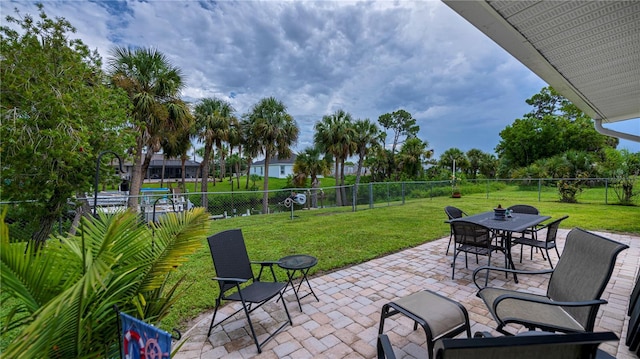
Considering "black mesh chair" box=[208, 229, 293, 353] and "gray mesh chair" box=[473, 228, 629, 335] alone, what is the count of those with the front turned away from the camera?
0

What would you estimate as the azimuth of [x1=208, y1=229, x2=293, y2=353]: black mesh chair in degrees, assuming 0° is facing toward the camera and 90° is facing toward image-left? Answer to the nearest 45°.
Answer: approximately 315°

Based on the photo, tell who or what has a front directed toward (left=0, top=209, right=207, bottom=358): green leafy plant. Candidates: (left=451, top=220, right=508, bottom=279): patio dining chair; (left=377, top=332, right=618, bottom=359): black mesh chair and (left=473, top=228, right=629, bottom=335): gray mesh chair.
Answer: (left=473, top=228, right=629, bottom=335): gray mesh chair

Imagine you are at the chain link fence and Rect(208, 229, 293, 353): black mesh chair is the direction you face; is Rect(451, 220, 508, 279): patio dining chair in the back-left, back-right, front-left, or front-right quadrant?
front-left

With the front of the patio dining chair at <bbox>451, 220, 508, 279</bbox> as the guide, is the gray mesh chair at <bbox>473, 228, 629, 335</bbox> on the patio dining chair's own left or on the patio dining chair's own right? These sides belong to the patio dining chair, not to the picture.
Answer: on the patio dining chair's own right

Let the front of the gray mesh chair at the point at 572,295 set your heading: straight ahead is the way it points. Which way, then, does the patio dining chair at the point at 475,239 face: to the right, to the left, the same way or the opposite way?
the opposite way

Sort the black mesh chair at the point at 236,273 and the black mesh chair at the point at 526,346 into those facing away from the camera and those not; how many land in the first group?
1

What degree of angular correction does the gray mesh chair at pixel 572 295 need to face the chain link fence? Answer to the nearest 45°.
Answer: approximately 90° to its right

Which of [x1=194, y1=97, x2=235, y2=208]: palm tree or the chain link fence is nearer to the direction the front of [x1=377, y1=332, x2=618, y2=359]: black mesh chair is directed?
the chain link fence

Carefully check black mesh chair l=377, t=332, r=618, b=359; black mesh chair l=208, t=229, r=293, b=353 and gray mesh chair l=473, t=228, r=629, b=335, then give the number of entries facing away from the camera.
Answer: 1

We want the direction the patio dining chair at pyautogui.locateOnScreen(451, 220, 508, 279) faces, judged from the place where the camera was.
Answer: facing away from the viewer and to the right of the viewer

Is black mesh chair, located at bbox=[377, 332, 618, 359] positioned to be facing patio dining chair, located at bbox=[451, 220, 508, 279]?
yes

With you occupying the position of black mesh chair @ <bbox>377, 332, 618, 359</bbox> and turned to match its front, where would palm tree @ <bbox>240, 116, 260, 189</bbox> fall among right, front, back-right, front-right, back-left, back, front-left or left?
front-left

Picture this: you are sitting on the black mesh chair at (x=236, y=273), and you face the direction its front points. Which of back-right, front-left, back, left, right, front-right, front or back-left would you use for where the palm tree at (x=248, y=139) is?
back-left

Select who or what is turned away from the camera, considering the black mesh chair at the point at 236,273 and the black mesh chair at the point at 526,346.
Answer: the black mesh chair at the point at 526,346

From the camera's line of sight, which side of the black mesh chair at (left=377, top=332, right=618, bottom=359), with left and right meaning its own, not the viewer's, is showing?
back

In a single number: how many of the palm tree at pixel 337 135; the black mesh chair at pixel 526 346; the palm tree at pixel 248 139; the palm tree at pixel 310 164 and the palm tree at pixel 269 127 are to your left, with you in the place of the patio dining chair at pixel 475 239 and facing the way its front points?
4

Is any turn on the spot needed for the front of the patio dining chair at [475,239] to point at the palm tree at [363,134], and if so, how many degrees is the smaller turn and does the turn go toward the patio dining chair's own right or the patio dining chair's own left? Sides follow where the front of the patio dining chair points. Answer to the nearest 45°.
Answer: approximately 90° to the patio dining chair's own left

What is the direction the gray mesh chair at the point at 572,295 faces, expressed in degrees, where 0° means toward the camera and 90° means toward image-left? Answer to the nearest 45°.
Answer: approximately 45°

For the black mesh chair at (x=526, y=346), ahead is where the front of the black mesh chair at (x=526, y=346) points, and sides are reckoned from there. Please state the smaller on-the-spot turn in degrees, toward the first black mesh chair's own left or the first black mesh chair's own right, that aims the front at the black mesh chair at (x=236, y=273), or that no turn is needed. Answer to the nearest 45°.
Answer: approximately 90° to the first black mesh chair's own left

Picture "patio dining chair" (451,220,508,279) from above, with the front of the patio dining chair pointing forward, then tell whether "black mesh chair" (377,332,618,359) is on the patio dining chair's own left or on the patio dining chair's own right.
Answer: on the patio dining chair's own right

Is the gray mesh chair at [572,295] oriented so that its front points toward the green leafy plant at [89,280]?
yes
